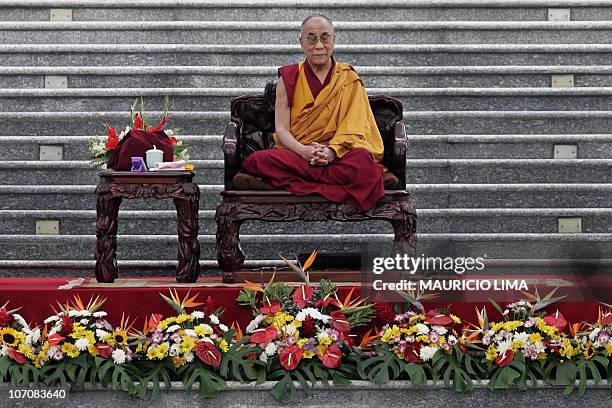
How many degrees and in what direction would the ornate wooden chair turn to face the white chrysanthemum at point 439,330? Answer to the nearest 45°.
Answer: approximately 45° to its left

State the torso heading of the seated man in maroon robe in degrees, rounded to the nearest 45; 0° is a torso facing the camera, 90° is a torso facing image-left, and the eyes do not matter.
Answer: approximately 0°

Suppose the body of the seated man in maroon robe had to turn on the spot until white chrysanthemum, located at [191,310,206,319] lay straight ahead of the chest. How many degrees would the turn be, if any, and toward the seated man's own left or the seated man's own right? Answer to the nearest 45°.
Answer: approximately 45° to the seated man's own right

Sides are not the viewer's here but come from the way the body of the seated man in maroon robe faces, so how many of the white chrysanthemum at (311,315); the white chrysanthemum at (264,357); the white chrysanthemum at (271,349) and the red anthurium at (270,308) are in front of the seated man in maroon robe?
4

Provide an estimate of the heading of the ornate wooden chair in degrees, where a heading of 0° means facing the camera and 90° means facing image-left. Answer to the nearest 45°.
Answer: approximately 0°
